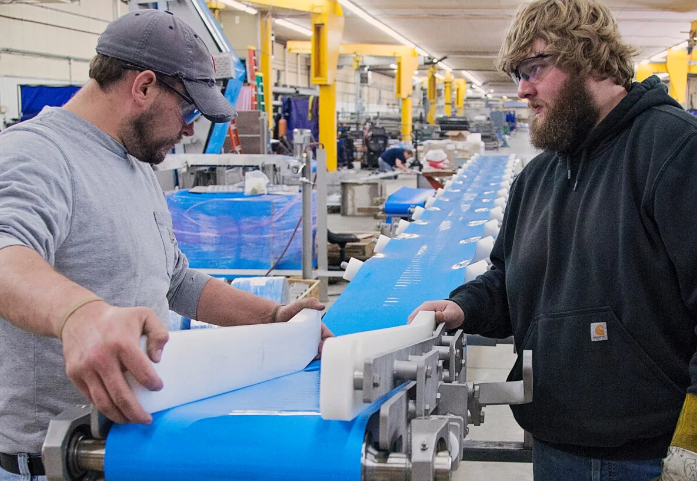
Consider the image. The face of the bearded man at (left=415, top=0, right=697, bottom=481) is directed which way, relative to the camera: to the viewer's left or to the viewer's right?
to the viewer's left

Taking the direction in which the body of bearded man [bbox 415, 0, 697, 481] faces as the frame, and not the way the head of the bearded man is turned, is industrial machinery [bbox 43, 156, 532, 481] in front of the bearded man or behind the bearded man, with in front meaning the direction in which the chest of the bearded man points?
in front

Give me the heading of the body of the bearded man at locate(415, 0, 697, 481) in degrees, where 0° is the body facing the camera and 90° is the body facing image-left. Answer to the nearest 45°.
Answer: approximately 45°

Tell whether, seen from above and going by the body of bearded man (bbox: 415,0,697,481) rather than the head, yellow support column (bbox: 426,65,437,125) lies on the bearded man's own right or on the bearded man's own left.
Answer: on the bearded man's own right

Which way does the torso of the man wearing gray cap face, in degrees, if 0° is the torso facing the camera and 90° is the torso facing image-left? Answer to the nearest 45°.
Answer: approximately 315°

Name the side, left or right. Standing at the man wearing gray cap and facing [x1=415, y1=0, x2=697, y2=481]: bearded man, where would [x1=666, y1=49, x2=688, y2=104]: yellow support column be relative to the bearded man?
left

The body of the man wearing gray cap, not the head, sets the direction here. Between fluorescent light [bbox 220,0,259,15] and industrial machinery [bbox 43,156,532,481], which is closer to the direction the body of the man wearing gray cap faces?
the industrial machinery

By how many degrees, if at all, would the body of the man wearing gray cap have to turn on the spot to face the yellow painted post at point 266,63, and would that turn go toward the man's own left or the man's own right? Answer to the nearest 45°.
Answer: approximately 135° to the man's own left

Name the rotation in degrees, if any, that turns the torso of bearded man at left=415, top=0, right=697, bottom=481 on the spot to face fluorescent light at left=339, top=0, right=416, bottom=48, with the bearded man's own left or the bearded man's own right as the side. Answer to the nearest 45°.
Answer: approximately 135° to the bearded man's own right

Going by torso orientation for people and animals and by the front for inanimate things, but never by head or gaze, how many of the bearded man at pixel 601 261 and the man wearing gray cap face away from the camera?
0

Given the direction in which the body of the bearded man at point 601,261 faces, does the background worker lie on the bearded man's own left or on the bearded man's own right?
on the bearded man's own right

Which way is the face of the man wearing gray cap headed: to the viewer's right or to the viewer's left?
to the viewer's right

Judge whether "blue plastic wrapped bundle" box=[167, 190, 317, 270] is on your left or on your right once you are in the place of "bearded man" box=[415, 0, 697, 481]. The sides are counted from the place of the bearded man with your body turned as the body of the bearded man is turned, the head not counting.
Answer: on your right
